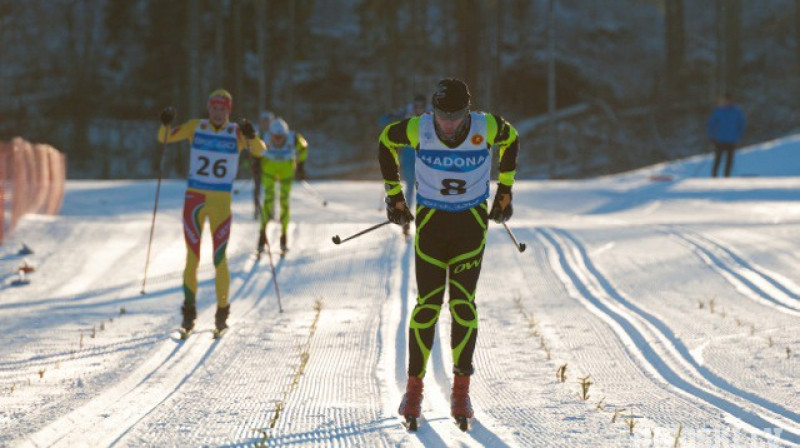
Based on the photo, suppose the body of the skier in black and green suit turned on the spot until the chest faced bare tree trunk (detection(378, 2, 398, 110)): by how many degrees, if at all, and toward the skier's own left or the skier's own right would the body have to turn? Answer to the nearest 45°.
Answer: approximately 180°

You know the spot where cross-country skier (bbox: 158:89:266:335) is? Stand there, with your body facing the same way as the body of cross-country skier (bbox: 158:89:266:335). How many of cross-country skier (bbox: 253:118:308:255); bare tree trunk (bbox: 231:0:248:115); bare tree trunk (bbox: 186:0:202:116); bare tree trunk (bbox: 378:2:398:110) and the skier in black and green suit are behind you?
4

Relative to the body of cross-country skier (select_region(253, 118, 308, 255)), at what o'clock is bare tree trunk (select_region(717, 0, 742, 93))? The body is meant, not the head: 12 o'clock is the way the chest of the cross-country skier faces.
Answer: The bare tree trunk is roughly at 7 o'clock from the cross-country skier.

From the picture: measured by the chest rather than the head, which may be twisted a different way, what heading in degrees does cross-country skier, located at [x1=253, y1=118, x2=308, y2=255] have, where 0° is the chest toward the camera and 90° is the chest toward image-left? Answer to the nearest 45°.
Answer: approximately 0°

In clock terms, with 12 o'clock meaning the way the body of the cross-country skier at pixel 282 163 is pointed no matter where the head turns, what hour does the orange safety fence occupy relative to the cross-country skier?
The orange safety fence is roughly at 4 o'clock from the cross-country skier.

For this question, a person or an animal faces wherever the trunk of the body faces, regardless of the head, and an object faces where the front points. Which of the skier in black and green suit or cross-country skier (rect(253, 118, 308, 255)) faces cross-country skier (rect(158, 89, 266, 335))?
cross-country skier (rect(253, 118, 308, 255))

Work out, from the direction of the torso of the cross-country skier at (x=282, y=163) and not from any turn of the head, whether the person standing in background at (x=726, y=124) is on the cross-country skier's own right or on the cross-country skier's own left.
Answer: on the cross-country skier's own left
